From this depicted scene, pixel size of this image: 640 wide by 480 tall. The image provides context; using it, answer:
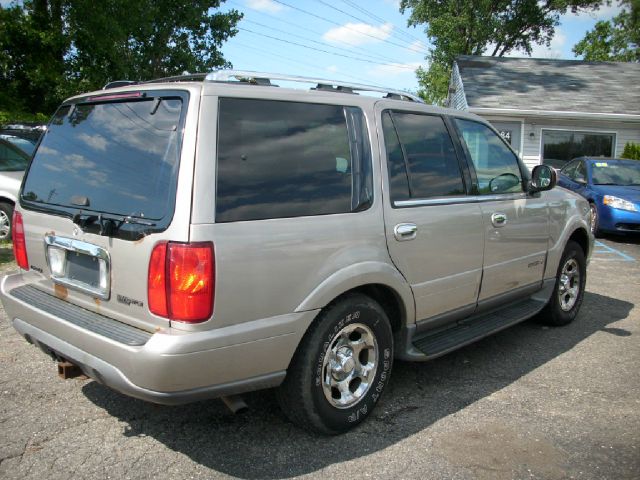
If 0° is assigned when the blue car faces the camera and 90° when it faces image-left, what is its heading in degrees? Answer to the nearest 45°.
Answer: approximately 315°

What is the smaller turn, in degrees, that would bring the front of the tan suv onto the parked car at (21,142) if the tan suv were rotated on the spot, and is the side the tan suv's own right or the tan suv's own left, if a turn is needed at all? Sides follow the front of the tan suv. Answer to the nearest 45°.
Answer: approximately 90° to the tan suv's own left

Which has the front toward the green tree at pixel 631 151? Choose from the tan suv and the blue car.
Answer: the tan suv

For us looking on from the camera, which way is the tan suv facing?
facing away from the viewer and to the right of the viewer

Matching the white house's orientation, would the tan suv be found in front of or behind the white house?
in front

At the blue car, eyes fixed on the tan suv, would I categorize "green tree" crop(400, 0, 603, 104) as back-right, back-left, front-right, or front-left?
back-right

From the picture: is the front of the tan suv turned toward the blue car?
yes

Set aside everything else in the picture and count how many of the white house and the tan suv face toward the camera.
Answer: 1

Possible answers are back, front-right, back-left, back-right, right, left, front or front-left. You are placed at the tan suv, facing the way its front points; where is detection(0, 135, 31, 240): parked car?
left

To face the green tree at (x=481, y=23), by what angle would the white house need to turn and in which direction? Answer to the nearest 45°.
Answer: approximately 180°

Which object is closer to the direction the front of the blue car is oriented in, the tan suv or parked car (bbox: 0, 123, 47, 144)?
the tan suv

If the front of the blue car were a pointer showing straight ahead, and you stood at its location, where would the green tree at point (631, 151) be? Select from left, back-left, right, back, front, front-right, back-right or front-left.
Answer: back-left

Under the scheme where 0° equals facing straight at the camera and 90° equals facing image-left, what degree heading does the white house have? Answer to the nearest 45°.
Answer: approximately 0°
